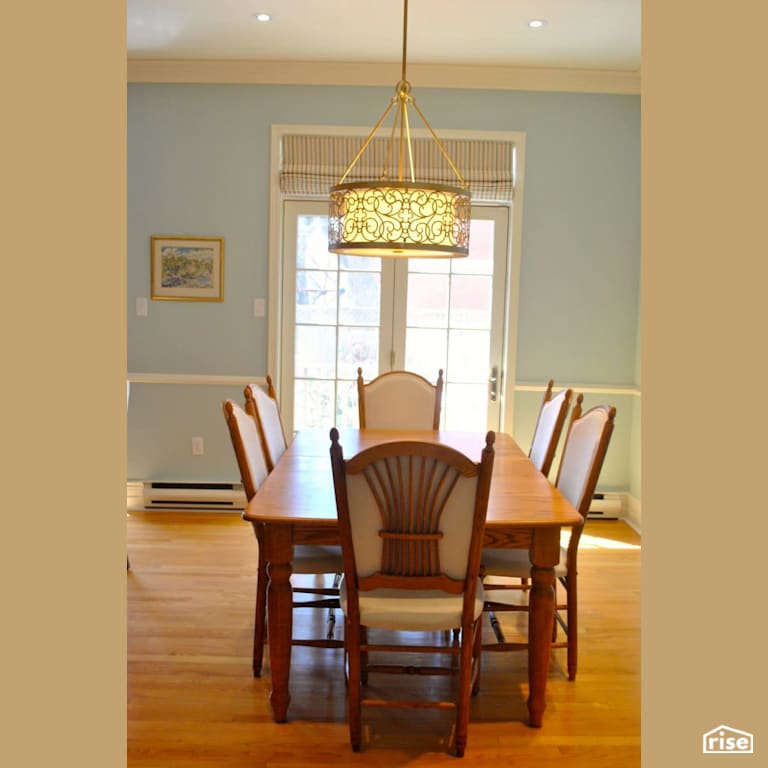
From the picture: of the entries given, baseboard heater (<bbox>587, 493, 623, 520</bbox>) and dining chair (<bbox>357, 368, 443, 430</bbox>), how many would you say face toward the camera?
2

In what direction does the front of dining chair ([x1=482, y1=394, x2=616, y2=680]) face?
to the viewer's left

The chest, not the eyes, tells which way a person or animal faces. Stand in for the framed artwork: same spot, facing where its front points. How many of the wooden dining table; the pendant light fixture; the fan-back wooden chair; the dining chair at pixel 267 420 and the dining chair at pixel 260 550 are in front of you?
5

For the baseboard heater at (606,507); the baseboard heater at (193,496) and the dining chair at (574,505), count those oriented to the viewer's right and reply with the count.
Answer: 0

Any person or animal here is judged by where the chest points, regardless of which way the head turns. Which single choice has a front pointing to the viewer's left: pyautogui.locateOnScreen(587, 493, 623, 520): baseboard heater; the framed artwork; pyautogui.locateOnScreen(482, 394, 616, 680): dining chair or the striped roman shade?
the dining chair

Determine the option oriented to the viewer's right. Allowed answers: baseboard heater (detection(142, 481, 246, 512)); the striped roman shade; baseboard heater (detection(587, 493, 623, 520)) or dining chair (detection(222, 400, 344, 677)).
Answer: the dining chair

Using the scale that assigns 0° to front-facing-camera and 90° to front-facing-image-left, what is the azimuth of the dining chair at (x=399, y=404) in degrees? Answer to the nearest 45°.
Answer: approximately 0°

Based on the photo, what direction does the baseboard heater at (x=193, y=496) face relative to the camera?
toward the camera

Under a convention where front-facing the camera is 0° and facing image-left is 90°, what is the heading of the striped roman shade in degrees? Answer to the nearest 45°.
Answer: approximately 0°

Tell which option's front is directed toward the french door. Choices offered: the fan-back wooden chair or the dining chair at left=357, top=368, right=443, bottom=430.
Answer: the fan-back wooden chair

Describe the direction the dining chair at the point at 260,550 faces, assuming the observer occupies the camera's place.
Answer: facing to the right of the viewer

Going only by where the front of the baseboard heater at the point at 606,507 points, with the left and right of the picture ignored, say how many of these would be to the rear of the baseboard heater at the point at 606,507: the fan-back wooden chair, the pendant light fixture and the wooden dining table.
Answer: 0

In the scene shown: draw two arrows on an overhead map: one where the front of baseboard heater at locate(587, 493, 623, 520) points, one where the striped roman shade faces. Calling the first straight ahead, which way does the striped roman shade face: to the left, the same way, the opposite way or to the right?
the same way

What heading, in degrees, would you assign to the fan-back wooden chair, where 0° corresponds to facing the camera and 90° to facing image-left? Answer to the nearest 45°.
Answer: approximately 180°

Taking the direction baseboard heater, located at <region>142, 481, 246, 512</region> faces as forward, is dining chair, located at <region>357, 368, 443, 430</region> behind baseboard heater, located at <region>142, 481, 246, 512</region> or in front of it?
in front

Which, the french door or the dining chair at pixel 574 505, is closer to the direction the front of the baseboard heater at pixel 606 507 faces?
the dining chair
